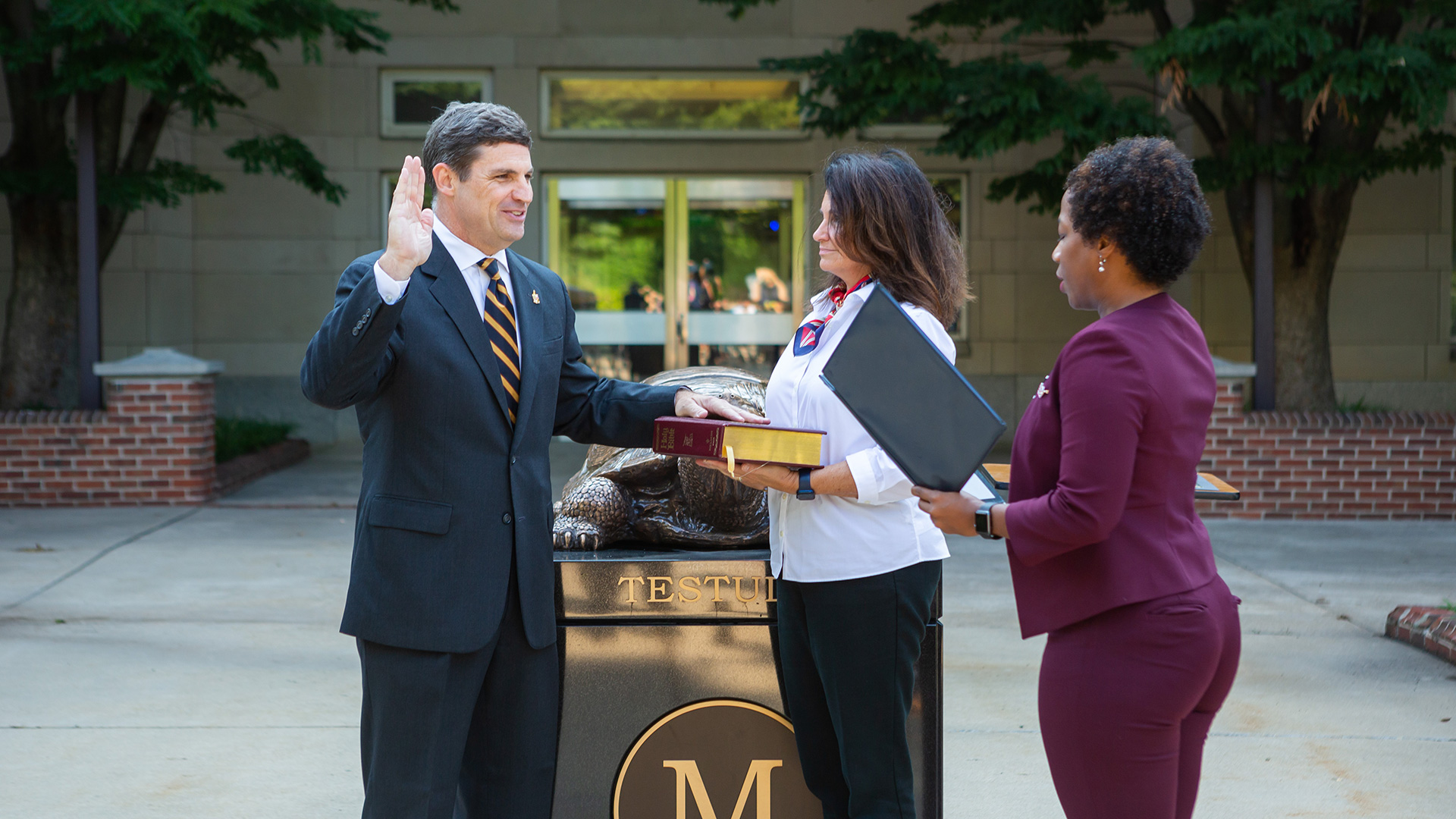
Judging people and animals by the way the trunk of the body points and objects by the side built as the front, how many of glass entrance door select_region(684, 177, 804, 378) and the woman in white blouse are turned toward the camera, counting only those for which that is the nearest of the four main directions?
1

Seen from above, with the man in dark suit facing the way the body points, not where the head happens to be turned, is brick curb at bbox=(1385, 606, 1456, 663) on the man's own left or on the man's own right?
on the man's own left

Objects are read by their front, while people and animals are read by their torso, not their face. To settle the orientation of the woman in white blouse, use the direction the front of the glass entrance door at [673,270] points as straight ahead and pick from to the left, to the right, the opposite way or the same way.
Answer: to the right

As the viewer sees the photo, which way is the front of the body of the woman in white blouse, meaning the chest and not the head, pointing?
to the viewer's left

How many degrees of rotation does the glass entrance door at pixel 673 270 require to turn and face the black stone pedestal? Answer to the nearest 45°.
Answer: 0° — it already faces it

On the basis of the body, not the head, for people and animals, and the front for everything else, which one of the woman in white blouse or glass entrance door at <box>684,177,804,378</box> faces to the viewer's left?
the woman in white blouse

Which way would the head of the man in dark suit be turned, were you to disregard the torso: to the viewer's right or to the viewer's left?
to the viewer's right
